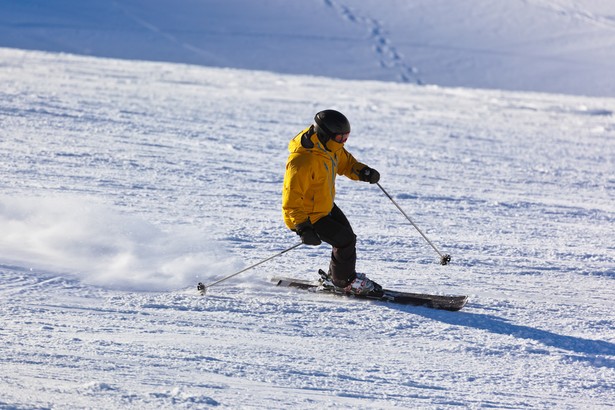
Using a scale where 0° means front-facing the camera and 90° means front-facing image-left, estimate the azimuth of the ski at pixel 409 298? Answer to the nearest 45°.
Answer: approximately 270°

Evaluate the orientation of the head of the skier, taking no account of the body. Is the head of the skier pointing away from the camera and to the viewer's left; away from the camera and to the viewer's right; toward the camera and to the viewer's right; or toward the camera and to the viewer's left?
toward the camera and to the viewer's right
